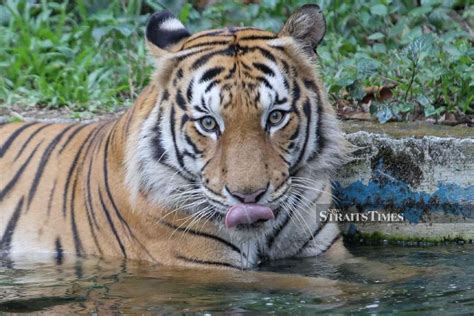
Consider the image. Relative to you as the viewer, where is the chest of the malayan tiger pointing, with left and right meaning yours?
facing the viewer and to the right of the viewer
